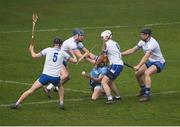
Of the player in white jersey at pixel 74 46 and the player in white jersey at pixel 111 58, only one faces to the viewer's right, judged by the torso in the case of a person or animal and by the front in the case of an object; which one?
the player in white jersey at pixel 74 46

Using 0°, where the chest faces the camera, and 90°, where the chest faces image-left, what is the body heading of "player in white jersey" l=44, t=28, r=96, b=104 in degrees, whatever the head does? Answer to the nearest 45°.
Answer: approximately 270°

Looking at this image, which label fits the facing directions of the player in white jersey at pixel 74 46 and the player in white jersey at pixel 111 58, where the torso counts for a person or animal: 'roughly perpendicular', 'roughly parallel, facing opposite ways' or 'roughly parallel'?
roughly parallel, facing opposite ways

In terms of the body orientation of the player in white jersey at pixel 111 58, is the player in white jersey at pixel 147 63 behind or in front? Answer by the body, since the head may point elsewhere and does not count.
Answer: behind

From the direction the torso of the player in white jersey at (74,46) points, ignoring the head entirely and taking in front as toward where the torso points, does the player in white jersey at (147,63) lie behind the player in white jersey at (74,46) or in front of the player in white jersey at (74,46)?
in front

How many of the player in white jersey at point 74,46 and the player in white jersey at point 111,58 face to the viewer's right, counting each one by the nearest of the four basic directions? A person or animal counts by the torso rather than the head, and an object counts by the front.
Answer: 1

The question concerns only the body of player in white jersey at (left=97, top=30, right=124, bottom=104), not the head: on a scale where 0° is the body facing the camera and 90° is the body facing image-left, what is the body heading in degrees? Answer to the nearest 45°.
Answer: approximately 90°
